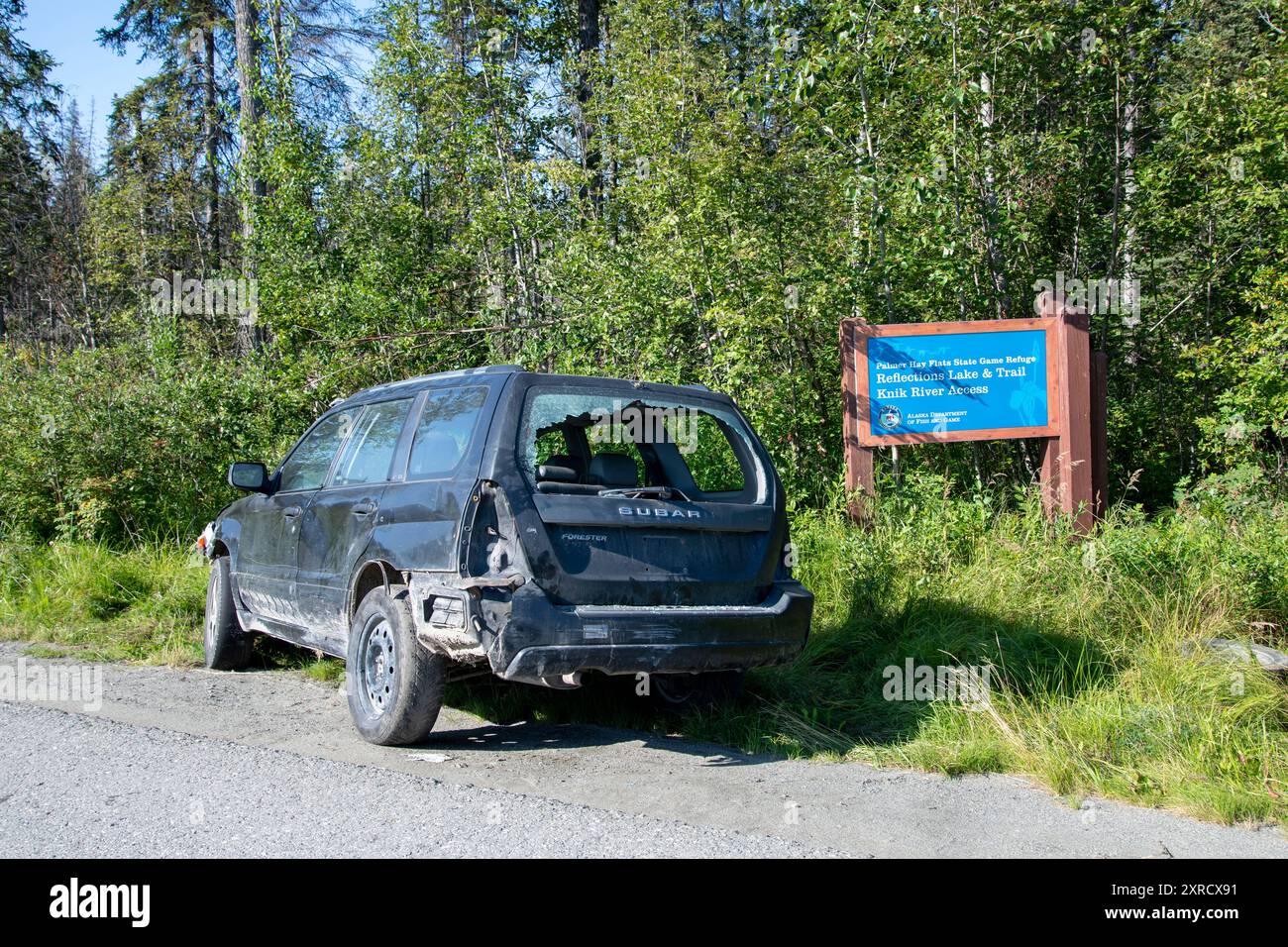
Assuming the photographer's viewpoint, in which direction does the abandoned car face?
facing away from the viewer and to the left of the viewer

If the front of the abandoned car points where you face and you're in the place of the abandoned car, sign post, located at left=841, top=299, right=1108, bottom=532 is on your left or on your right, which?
on your right
